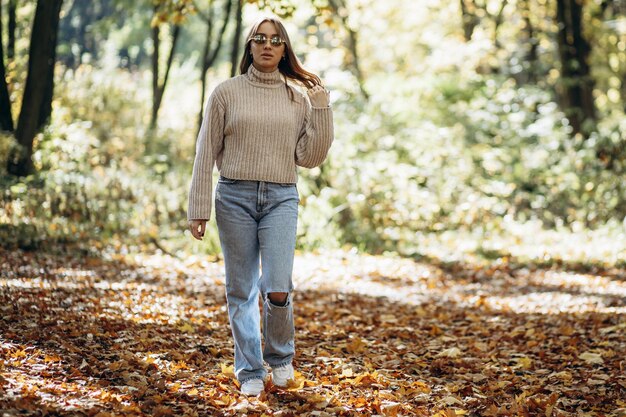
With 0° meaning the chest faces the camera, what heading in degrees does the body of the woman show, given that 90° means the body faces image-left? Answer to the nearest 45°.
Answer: approximately 0°

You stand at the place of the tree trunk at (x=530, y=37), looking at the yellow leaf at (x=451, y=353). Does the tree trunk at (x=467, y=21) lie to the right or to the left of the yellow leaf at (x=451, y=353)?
right

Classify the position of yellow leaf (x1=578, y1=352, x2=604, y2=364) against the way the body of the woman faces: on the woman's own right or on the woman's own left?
on the woman's own left

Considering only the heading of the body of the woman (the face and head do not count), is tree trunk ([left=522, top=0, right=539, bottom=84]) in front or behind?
behind

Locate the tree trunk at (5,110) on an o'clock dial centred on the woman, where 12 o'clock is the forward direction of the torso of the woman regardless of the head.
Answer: The tree trunk is roughly at 5 o'clock from the woman.

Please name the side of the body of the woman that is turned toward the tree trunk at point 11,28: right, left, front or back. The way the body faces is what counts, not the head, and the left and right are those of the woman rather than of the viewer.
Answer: back

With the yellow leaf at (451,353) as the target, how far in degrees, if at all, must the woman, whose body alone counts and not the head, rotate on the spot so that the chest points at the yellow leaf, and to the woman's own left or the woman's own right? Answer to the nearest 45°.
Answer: approximately 135° to the woman's own left

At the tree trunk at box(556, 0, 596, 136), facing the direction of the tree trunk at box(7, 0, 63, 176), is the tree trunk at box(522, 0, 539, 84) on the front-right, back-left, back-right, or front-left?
back-right

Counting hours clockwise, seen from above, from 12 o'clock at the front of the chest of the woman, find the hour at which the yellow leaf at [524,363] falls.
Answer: The yellow leaf is roughly at 8 o'clock from the woman.

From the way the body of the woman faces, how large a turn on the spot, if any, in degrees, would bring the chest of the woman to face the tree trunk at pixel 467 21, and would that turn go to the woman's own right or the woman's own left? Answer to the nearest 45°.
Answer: approximately 180°
